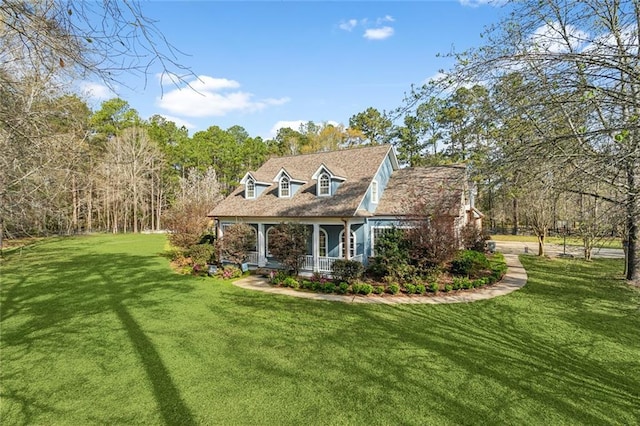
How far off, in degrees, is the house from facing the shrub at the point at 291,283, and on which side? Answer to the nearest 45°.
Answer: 0° — it already faces it

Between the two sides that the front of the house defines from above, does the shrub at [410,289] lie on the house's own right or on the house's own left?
on the house's own left

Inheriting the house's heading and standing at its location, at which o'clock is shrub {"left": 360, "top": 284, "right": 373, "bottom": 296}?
The shrub is roughly at 10 o'clock from the house.

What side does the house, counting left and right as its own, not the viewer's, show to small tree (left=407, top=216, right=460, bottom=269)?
left

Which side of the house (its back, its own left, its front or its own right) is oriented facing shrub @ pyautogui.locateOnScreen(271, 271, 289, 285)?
front

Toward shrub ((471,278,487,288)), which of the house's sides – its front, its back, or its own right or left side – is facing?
left

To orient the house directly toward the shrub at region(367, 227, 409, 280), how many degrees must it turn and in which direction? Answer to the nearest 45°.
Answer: approximately 90° to its left

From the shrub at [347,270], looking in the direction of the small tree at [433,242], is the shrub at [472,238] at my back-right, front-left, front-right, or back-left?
front-left

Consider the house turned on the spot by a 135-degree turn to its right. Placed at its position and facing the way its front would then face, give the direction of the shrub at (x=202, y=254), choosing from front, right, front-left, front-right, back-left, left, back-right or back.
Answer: left

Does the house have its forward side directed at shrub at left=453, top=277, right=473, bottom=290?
no

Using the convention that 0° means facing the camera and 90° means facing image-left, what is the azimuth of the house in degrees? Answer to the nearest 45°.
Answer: approximately 45°
